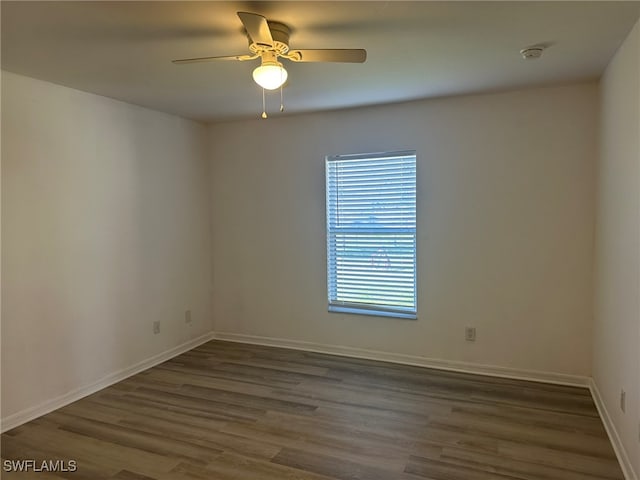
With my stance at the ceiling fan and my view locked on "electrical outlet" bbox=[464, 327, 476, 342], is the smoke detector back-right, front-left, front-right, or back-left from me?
front-right

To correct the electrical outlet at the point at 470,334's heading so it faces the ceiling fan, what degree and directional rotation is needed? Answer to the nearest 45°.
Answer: approximately 45° to its right

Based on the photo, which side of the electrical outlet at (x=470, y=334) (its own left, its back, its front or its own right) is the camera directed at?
front
